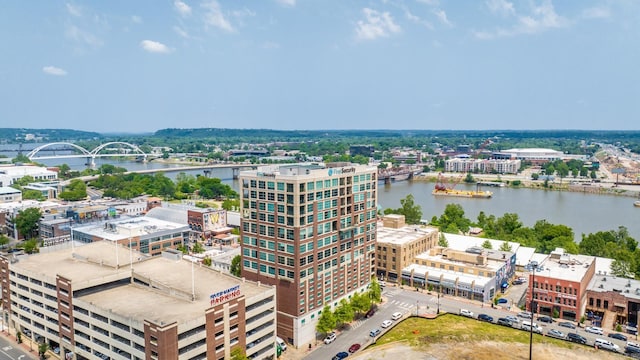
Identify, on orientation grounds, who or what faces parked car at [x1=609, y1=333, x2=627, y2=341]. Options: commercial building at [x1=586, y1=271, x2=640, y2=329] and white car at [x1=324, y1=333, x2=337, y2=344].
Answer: the commercial building

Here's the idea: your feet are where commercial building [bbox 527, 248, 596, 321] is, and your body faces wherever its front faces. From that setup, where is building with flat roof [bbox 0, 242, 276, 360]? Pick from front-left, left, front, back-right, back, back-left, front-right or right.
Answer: front-right

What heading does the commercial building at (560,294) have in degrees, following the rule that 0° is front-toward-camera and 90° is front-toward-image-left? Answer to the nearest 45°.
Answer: approximately 0°

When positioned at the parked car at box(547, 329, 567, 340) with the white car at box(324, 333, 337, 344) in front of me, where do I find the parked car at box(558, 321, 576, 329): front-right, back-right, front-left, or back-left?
back-right

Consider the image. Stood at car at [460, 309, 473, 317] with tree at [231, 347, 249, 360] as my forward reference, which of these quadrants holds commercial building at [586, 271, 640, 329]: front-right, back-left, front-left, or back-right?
back-left

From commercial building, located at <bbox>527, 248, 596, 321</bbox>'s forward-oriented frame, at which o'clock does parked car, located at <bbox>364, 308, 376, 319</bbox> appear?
The parked car is roughly at 2 o'clock from the commercial building.

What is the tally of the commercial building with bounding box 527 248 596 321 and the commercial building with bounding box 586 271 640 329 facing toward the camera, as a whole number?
2

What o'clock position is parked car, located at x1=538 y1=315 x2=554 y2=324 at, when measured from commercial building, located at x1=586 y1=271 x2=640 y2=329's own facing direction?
The parked car is roughly at 2 o'clock from the commercial building.
